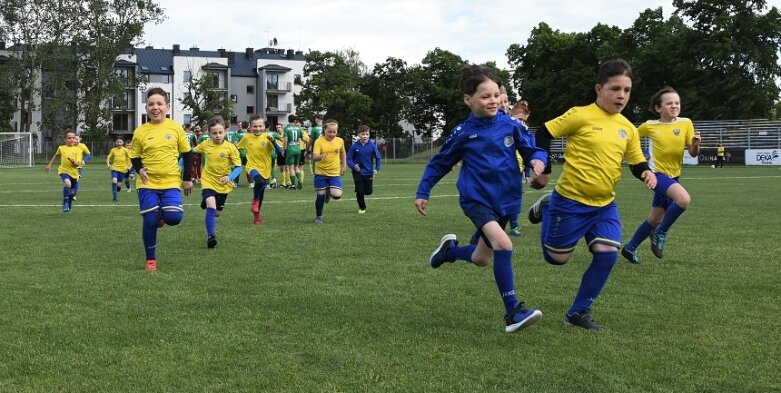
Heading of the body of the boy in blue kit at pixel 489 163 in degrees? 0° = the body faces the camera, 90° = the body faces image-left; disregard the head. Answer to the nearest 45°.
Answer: approximately 315°

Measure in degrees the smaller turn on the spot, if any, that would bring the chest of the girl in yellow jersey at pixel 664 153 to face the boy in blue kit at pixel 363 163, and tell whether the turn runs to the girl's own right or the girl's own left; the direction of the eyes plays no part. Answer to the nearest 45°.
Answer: approximately 180°
